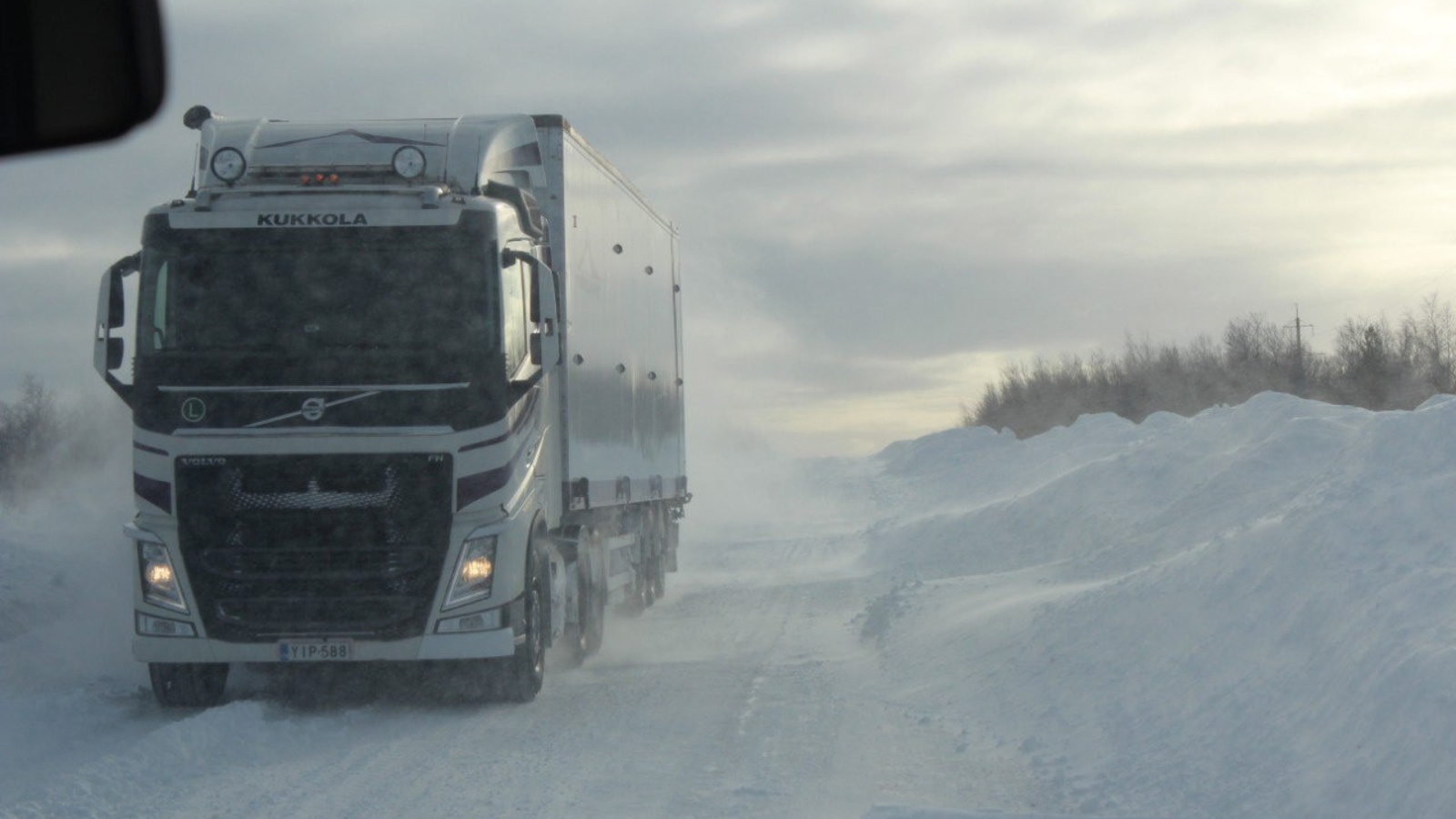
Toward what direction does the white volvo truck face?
toward the camera
